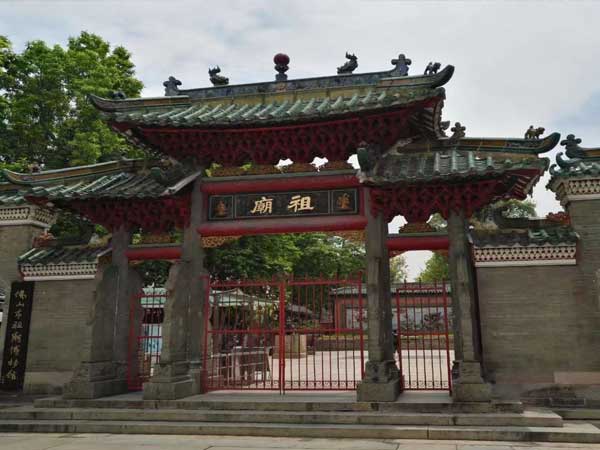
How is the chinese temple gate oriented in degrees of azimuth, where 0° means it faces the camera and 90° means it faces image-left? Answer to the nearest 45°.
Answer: approximately 0°

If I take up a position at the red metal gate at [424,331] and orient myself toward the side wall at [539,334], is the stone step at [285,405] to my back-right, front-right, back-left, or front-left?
back-right

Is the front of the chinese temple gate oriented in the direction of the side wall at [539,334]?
no

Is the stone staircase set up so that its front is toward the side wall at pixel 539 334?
no

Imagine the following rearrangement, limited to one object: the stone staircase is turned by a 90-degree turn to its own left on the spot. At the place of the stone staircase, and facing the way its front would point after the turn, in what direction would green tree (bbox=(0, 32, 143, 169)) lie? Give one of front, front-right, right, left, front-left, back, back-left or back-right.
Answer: back-left

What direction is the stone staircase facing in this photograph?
toward the camera
